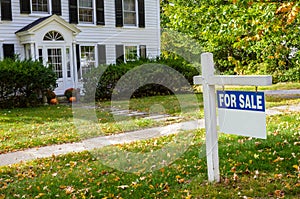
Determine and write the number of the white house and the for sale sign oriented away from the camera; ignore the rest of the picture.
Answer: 0

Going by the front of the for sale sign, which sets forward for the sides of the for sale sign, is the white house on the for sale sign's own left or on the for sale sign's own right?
on the for sale sign's own right

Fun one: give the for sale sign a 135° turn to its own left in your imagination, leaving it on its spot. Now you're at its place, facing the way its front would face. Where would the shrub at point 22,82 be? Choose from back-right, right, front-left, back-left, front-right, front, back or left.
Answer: back-left

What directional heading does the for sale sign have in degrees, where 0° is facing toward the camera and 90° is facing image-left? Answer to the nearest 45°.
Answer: approximately 45°

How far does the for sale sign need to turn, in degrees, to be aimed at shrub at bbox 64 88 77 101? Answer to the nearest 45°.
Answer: approximately 90° to its right

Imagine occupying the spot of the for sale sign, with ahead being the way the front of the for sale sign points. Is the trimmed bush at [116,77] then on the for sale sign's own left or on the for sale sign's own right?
on the for sale sign's own right

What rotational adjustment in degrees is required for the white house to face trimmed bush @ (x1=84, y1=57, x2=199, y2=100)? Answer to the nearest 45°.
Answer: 0° — it already faces it
